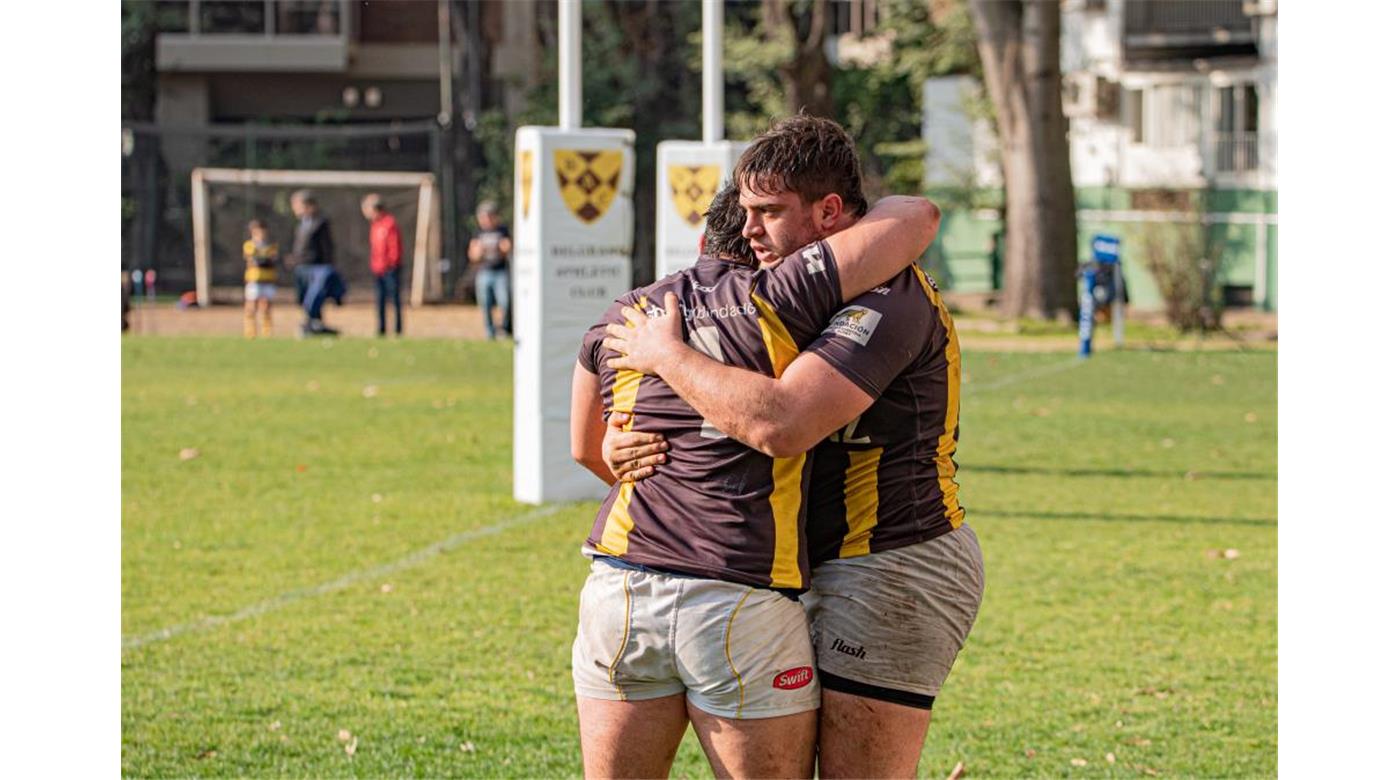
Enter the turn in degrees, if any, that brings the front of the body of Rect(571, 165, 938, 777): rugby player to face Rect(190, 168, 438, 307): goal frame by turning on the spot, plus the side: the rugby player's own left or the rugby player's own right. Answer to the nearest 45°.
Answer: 0° — they already face it

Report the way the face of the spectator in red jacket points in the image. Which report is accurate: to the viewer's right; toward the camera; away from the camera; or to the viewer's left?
to the viewer's left

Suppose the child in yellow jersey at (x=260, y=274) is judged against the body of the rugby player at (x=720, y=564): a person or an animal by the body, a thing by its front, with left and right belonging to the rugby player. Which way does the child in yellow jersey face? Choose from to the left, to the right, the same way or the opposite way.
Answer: the opposite way

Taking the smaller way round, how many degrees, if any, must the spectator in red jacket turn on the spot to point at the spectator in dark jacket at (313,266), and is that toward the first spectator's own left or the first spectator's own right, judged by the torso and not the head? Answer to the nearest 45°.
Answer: approximately 45° to the first spectator's own right

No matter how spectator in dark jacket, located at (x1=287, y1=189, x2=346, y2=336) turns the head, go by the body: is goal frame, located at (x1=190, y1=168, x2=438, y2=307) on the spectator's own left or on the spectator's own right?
on the spectator's own right

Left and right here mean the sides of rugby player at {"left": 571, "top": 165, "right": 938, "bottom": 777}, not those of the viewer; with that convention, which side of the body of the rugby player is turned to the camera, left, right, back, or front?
back

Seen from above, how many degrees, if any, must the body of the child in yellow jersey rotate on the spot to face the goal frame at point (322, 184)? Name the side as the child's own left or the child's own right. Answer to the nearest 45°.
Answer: approximately 180°
